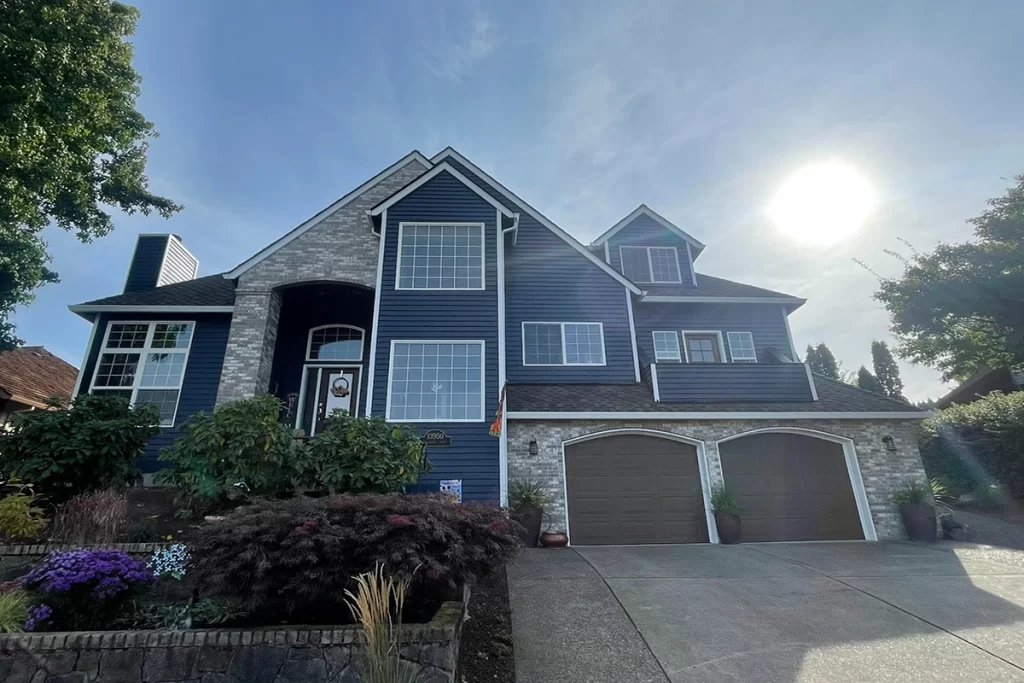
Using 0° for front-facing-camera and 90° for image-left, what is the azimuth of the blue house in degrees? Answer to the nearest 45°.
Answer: approximately 0°

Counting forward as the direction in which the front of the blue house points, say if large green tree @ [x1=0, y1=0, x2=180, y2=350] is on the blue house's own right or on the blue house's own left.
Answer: on the blue house's own right

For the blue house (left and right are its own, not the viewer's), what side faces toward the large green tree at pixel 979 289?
left

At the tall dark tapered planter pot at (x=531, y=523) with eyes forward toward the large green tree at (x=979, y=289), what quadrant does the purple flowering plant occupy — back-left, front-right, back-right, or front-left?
back-right

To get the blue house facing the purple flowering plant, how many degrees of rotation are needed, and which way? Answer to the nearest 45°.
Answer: approximately 45° to its right

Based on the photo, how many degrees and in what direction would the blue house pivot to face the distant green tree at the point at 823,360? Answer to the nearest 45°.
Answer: approximately 135° to its left

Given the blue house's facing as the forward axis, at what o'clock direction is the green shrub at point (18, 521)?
The green shrub is roughly at 2 o'clock from the blue house.

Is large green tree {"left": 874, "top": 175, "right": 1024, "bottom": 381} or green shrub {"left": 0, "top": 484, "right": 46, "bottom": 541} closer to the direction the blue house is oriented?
the green shrub

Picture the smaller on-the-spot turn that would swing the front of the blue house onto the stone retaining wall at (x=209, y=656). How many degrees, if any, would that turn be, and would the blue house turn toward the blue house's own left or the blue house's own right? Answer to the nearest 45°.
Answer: approximately 45° to the blue house's own right

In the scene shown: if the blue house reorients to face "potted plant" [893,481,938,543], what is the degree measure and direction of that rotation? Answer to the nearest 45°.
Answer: approximately 90° to its left

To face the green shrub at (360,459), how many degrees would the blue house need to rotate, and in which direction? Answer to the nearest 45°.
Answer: approximately 45° to its right
